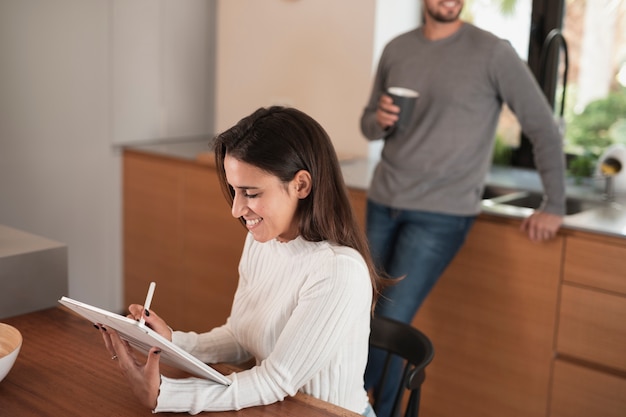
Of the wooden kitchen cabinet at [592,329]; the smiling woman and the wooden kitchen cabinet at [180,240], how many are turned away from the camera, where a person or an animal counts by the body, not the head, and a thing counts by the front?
0

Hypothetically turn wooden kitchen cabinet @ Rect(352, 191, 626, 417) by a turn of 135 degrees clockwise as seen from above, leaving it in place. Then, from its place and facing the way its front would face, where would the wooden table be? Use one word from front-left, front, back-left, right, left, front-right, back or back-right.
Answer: back-left

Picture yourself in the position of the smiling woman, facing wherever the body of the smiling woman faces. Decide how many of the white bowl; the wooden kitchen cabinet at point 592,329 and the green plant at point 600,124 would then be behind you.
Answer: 2

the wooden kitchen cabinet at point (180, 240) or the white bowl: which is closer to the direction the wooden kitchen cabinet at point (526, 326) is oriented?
the white bowl

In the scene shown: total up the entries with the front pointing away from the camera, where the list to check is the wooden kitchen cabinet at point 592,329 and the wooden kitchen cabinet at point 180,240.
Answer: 0

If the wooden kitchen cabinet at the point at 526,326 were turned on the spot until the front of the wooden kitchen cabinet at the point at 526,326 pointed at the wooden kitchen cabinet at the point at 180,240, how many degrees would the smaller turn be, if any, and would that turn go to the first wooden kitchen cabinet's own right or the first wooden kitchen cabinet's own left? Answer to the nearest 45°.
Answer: approximately 90° to the first wooden kitchen cabinet's own right

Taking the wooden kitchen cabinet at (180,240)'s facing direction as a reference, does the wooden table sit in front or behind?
in front

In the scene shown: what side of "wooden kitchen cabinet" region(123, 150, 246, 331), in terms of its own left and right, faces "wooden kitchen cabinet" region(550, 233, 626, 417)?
left

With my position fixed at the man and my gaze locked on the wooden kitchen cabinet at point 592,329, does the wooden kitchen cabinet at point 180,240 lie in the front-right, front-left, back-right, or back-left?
back-left

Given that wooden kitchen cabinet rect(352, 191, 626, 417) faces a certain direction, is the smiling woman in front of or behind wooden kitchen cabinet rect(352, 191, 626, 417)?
in front

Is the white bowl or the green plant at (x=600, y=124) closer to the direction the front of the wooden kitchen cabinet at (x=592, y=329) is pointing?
the white bowl

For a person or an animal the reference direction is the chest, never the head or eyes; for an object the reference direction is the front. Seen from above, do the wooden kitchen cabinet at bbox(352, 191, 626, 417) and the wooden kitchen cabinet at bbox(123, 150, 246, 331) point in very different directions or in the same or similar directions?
same or similar directions

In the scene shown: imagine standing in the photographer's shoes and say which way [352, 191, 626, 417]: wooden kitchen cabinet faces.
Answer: facing the viewer and to the left of the viewer

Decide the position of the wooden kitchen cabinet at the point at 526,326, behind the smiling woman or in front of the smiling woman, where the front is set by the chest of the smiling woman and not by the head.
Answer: behind

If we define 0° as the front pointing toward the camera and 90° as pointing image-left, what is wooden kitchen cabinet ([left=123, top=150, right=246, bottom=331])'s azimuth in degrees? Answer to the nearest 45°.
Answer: approximately 45°
